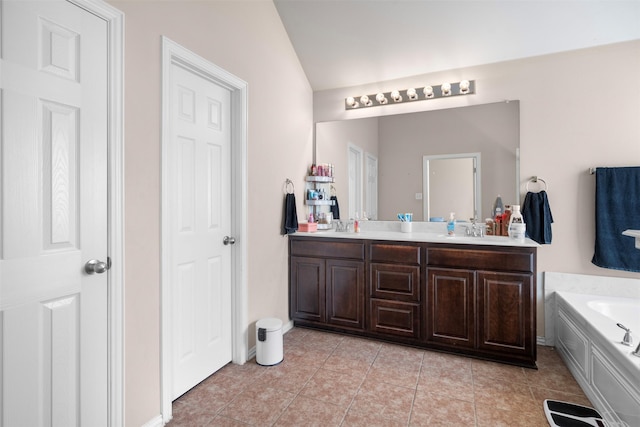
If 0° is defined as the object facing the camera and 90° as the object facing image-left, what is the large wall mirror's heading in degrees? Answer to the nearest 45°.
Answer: approximately 0°

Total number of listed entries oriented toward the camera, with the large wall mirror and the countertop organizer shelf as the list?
2

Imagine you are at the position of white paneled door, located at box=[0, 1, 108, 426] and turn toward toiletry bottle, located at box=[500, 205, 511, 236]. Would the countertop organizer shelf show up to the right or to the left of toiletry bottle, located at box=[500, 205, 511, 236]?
left

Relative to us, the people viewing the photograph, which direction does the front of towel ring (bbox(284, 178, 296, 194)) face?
facing the viewer and to the right of the viewer

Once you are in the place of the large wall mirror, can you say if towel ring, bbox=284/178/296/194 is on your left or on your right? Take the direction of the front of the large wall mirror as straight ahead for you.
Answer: on your right

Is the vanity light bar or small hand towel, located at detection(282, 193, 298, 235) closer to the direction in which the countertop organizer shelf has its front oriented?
the small hand towel

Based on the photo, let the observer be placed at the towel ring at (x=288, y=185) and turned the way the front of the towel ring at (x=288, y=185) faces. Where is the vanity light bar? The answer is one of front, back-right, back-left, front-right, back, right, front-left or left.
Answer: front-left

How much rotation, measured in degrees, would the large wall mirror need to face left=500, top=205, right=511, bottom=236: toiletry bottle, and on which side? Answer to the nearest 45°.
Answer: approximately 90° to its left

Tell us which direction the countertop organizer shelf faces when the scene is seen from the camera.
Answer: facing the viewer

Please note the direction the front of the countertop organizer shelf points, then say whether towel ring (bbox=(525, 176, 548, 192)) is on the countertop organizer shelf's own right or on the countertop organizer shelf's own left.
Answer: on the countertop organizer shelf's own left
